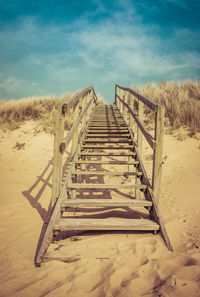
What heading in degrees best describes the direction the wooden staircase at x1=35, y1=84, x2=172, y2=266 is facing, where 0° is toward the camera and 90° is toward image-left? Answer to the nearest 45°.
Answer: approximately 0°
